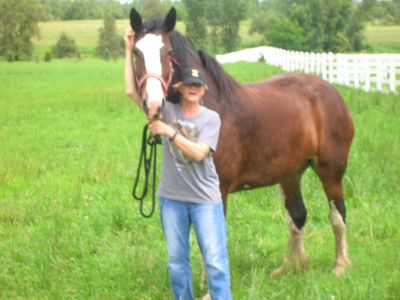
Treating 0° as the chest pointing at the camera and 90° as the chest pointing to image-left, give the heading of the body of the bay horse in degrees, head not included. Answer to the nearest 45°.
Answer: approximately 45°

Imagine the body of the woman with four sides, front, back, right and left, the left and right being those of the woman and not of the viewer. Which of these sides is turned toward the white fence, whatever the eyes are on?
back

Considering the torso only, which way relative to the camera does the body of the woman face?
toward the camera

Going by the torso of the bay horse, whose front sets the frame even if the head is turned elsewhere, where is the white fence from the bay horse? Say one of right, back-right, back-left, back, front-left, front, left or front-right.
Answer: back-right
